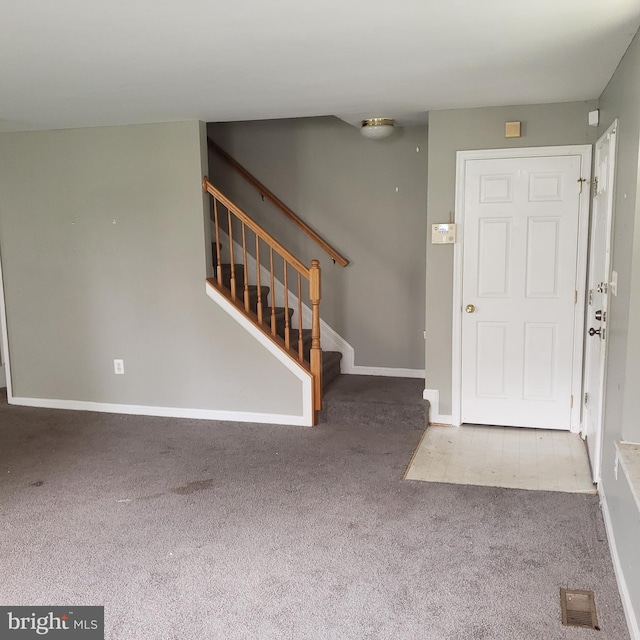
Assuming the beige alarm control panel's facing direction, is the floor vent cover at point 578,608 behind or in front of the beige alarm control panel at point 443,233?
in front

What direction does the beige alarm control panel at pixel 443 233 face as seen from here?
toward the camera

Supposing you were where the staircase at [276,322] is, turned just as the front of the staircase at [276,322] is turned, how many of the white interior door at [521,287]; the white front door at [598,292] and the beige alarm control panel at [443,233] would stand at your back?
0

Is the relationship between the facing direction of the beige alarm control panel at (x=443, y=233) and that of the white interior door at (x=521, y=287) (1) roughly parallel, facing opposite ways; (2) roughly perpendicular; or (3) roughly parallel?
roughly parallel

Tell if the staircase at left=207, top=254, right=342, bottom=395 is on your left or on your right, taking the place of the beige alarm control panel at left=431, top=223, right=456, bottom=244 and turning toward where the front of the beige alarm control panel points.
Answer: on your right

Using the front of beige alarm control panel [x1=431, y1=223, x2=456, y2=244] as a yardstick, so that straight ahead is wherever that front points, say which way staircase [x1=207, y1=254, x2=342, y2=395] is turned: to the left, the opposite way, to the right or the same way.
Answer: to the left

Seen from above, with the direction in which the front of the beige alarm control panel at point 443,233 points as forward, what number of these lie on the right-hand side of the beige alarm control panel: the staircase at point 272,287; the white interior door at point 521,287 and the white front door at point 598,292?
1

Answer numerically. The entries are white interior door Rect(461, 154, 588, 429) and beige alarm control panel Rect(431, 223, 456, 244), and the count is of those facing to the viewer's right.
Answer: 0

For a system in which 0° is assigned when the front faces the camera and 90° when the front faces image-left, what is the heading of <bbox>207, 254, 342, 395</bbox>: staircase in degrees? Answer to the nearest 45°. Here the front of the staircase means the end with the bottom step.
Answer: approximately 270°

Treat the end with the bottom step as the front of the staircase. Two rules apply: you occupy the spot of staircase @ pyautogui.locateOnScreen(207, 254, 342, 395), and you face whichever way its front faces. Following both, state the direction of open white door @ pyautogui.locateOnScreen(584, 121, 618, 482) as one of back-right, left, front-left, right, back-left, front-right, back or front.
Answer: front-right

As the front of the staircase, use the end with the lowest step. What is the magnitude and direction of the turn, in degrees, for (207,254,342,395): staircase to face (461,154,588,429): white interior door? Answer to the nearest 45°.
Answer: approximately 45° to its right

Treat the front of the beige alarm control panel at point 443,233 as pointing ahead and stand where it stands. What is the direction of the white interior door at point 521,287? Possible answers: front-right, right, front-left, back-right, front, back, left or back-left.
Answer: left

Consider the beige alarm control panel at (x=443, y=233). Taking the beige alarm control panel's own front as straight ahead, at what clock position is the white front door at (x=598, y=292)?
The white front door is roughly at 10 o'clock from the beige alarm control panel.

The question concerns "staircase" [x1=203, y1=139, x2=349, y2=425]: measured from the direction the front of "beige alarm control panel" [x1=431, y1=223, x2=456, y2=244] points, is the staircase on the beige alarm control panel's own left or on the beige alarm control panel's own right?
on the beige alarm control panel's own right
